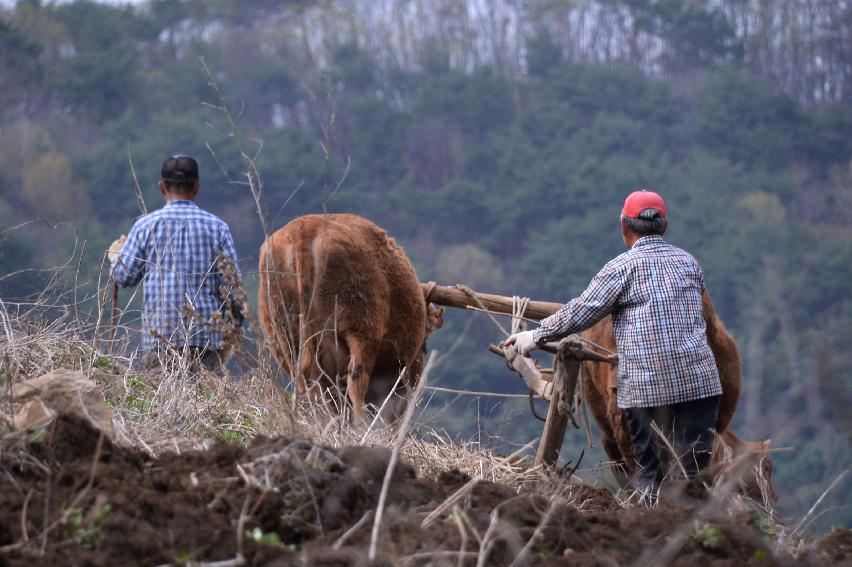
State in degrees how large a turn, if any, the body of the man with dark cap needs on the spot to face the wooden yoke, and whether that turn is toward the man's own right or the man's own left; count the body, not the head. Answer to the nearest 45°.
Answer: approximately 90° to the man's own right

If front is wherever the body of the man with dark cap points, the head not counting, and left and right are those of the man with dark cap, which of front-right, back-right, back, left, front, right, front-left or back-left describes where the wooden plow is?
back-right

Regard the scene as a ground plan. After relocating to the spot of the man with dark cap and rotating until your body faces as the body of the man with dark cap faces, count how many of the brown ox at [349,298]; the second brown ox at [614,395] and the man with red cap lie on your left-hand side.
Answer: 0

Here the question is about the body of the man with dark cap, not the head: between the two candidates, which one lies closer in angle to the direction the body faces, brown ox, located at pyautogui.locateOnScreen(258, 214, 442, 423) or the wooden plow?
the brown ox

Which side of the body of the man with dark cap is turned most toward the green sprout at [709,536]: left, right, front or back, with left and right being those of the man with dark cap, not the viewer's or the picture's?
back

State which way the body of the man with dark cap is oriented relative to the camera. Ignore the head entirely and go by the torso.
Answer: away from the camera

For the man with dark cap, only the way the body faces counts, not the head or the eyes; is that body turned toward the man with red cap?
no

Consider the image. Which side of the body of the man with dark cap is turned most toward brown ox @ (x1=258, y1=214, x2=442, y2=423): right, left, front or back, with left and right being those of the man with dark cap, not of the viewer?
right

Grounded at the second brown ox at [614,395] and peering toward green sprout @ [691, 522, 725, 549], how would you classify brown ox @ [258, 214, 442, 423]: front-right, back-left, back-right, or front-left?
back-right

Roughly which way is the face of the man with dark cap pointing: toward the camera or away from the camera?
away from the camera

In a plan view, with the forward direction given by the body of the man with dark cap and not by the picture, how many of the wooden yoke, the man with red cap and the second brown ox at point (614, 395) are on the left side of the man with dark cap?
0
